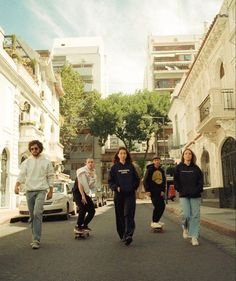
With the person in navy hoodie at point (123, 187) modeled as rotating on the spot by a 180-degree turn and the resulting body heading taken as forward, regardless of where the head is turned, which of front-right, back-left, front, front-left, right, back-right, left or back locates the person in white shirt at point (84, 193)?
front-left

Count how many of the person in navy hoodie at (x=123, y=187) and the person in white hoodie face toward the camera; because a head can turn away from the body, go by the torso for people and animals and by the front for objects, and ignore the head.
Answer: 2

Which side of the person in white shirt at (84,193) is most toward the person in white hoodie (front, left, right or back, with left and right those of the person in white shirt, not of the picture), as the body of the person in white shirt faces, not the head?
right

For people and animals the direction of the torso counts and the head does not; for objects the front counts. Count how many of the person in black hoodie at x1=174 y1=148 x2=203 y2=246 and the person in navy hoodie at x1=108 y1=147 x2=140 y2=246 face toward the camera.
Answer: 2

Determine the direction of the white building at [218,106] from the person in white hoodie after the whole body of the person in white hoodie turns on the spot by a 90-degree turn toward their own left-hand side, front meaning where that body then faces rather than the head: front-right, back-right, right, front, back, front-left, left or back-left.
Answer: front-left

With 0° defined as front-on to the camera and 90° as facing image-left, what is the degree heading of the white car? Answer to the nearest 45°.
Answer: approximately 0°

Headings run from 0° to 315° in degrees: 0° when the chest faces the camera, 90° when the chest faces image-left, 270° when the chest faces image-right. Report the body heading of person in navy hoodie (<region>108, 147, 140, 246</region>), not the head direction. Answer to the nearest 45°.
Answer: approximately 0°

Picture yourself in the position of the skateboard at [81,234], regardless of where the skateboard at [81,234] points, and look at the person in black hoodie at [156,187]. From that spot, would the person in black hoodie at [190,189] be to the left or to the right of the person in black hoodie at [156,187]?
right

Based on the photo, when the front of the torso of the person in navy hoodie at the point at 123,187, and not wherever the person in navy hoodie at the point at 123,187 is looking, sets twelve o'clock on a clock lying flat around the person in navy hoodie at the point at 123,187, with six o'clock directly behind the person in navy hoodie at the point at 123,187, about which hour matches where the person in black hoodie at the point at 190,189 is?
the person in black hoodie at the point at 190,189 is roughly at 9 o'clock from the person in navy hoodie at the point at 123,187.
